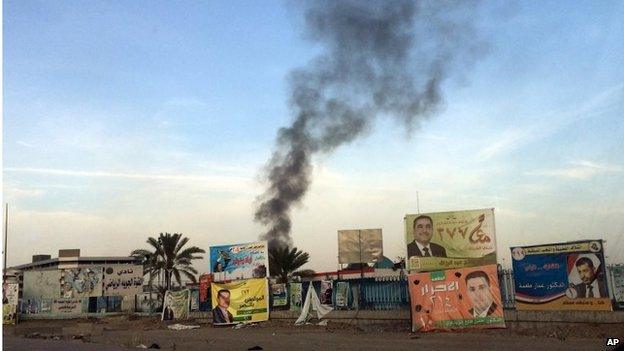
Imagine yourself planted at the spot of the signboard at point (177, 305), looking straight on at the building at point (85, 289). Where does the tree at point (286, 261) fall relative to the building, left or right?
right

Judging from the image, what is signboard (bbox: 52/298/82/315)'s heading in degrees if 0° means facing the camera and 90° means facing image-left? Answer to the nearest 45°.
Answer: approximately 0°

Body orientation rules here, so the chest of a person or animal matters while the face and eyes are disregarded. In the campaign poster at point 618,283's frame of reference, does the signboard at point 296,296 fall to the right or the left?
on its right

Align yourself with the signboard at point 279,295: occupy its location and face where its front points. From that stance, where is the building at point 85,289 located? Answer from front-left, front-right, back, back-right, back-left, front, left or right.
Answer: back-right

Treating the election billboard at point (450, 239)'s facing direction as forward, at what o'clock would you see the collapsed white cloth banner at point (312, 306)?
The collapsed white cloth banner is roughly at 3 o'clock from the election billboard.

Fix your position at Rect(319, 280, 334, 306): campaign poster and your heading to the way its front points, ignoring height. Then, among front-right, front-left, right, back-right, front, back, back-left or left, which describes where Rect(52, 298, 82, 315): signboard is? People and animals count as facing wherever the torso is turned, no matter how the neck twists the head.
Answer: back-right

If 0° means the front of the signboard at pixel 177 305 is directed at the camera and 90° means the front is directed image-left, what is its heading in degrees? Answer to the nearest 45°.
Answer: approximately 0°

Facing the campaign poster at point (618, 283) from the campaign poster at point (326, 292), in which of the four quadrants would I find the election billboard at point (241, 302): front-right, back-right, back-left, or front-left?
back-right
